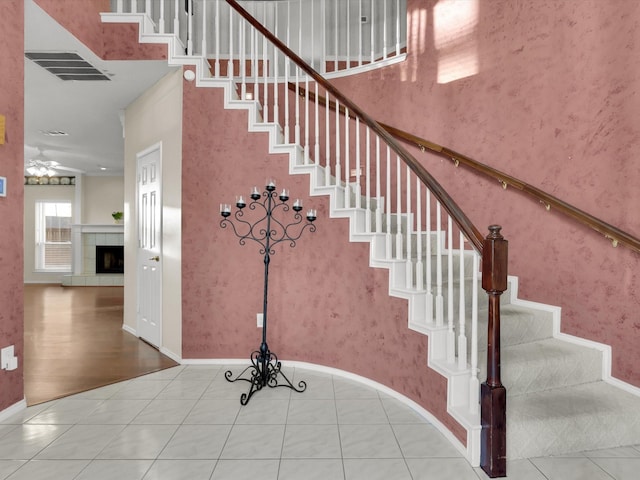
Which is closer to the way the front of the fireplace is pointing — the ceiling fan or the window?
the ceiling fan

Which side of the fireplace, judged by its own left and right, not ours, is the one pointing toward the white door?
front

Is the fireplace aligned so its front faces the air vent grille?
yes

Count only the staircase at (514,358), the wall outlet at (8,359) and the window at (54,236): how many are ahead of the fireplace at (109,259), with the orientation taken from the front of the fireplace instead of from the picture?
2

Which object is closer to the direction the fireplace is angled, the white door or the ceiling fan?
the white door

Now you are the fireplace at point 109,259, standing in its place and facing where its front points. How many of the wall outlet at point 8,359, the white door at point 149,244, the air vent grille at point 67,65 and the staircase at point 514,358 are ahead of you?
4

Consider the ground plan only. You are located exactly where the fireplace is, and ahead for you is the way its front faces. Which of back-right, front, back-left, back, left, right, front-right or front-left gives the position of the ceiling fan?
front-right

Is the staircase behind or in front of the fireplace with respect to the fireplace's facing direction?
in front

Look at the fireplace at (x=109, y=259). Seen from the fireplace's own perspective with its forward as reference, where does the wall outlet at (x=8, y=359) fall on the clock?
The wall outlet is roughly at 12 o'clock from the fireplace.

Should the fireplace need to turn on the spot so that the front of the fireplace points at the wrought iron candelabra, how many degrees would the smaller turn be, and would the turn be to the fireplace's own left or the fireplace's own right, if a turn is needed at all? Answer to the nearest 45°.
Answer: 0° — it already faces it

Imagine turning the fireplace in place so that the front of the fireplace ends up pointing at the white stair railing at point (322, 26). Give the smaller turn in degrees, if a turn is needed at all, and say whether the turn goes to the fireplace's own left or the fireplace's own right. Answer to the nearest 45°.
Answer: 0° — it already faces it

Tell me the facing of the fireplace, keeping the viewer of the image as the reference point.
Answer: facing the viewer
